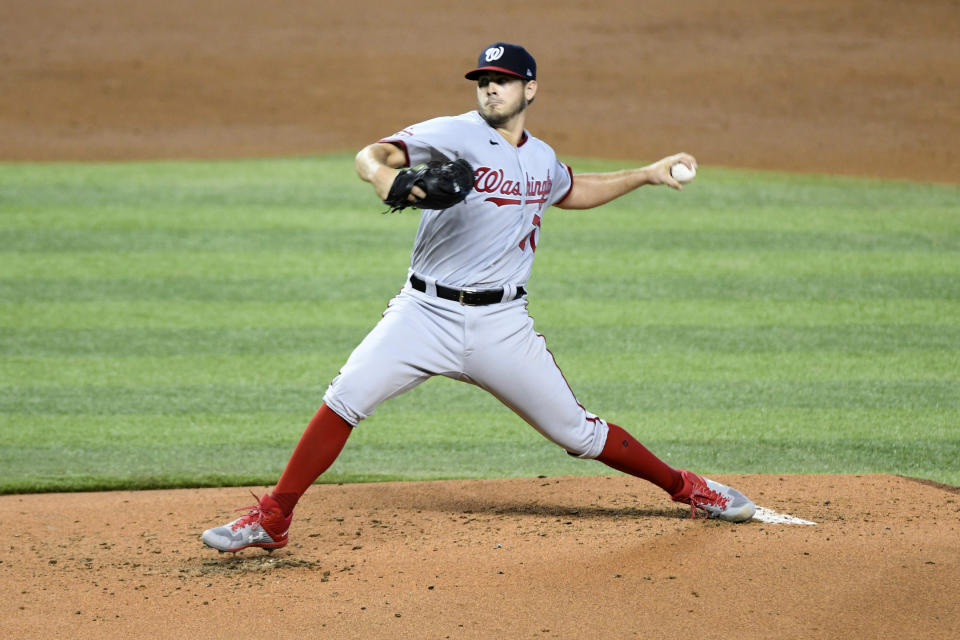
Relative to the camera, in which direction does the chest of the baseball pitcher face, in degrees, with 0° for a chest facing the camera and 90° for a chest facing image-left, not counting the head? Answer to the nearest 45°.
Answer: approximately 0°
